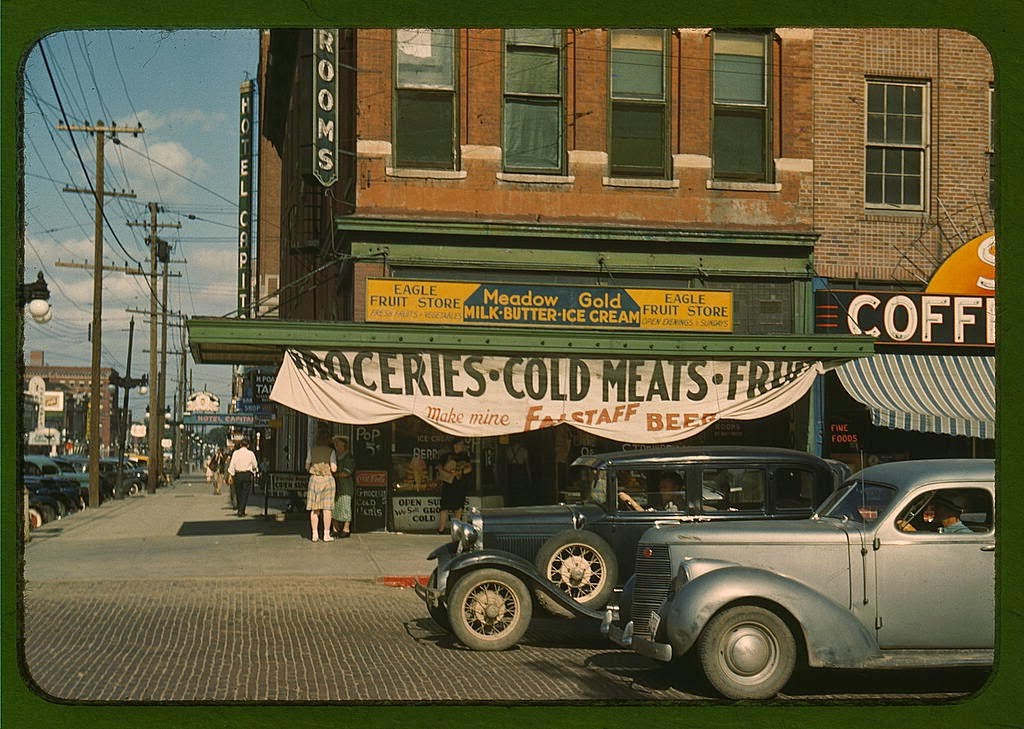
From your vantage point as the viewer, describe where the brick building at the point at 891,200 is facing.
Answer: facing the viewer

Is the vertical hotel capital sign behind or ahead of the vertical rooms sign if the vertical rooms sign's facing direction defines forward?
behind

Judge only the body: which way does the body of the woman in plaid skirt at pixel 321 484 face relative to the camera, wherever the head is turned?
away from the camera

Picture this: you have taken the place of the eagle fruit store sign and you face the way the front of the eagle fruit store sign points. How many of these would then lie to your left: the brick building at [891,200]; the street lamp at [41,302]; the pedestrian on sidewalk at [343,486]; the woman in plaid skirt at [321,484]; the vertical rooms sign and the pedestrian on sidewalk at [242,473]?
1

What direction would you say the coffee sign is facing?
toward the camera

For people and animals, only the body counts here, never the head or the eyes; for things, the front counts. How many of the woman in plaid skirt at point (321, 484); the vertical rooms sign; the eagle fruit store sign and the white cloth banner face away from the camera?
1

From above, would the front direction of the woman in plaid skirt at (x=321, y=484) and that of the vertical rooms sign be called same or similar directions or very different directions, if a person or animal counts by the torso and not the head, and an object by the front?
very different directions

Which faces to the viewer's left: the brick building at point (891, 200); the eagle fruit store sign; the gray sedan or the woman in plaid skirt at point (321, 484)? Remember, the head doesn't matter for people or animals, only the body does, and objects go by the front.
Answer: the gray sedan

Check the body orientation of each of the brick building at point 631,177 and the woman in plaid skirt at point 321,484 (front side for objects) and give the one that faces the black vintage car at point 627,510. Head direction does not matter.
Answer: the brick building

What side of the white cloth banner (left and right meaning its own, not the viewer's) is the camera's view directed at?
front

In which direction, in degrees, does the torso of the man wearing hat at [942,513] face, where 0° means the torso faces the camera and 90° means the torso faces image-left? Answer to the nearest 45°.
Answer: approximately 90°

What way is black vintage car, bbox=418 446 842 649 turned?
to the viewer's left

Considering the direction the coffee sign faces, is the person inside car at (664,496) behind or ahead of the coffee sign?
ahead

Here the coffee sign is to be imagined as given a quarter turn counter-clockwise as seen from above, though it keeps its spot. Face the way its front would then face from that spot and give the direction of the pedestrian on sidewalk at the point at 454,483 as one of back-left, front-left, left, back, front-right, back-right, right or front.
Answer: back
